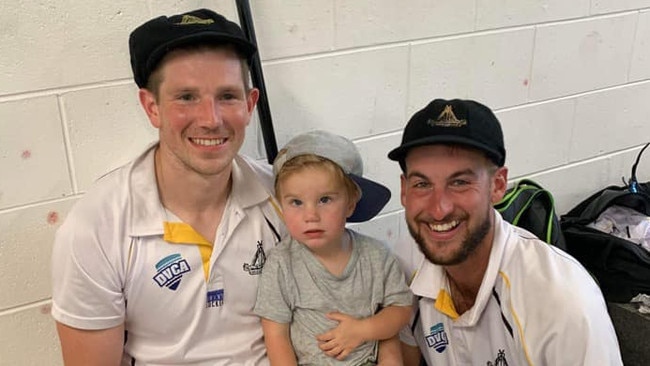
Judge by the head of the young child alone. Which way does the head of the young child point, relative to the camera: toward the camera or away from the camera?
toward the camera

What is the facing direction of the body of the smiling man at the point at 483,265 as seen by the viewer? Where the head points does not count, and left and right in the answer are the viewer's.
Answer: facing the viewer and to the left of the viewer

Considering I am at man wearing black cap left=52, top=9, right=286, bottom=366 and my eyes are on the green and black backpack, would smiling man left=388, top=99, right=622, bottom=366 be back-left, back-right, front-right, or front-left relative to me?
front-right

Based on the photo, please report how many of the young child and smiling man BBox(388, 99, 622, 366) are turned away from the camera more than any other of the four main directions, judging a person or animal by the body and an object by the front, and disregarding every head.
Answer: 0

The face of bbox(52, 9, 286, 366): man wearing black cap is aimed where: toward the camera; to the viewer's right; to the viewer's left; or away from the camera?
toward the camera

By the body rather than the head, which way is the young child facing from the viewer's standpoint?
toward the camera

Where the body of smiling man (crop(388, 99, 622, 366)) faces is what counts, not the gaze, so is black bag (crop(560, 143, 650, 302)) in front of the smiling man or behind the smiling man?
behind

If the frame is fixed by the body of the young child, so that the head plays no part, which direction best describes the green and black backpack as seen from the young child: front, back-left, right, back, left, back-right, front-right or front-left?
back-left
